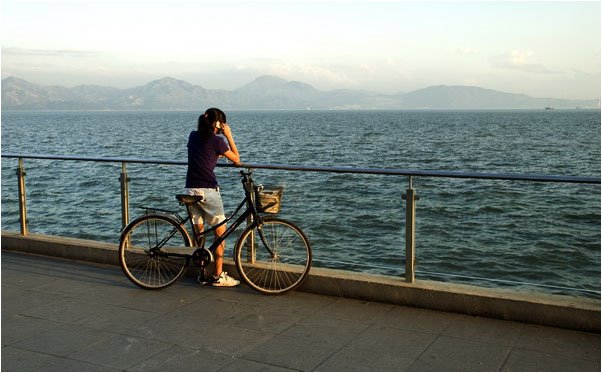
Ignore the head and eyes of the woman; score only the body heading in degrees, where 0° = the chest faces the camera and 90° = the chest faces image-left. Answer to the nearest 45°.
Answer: approximately 225°

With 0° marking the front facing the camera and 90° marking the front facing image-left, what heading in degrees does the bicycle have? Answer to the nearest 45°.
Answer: approximately 270°
